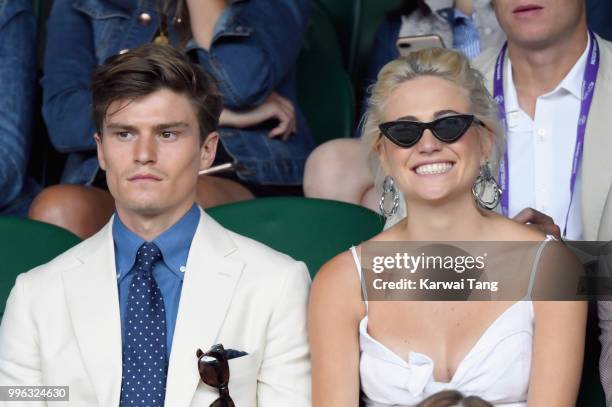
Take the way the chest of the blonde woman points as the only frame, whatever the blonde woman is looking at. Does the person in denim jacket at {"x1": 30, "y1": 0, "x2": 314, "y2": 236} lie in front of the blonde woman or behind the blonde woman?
behind

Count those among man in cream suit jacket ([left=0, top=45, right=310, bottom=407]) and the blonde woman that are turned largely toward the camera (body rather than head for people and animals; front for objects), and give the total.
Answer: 2

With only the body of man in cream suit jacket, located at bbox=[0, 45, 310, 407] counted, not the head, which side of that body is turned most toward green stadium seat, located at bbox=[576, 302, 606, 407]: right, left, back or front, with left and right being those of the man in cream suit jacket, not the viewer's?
left

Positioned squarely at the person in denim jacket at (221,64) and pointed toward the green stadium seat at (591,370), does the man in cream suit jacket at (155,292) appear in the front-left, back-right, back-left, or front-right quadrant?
front-right

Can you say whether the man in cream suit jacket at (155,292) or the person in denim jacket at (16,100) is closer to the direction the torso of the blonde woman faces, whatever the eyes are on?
the man in cream suit jacket

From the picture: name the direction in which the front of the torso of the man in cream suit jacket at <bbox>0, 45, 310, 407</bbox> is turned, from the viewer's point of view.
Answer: toward the camera

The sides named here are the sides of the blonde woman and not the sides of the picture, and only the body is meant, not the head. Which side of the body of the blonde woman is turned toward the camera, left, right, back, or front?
front

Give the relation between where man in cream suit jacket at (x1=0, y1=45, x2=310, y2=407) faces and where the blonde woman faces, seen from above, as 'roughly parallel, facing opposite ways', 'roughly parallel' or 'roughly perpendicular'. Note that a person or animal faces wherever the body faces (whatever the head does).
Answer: roughly parallel

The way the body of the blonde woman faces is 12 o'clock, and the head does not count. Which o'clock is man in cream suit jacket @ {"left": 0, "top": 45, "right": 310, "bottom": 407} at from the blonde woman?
The man in cream suit jacket is roughly at 3 o'clock from the blonde woman.

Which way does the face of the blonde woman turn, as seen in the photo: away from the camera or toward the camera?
toward the camera

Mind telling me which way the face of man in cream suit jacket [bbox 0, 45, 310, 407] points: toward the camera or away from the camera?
toward the camera
